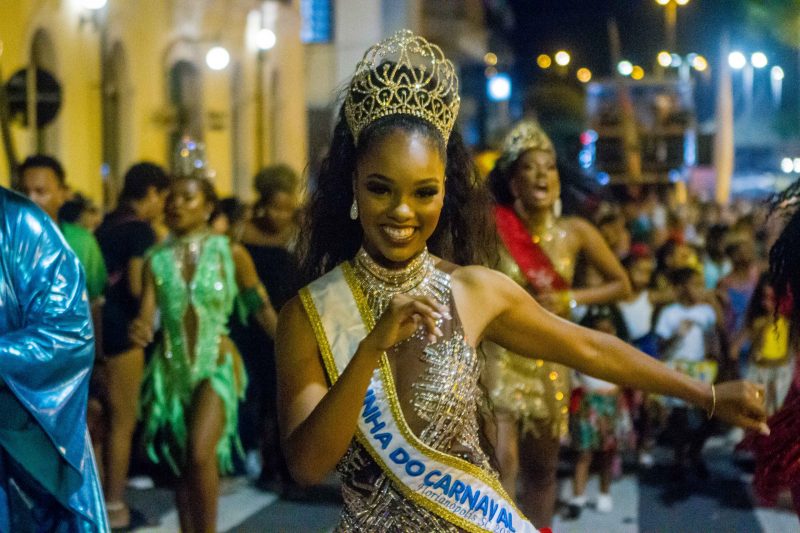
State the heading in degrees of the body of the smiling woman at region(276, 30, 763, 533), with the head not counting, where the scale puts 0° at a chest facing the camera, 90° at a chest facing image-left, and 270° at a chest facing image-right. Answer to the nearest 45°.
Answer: approximately 0°

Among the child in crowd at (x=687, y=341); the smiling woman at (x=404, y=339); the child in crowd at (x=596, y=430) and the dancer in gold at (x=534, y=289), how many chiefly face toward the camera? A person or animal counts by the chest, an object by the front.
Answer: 4

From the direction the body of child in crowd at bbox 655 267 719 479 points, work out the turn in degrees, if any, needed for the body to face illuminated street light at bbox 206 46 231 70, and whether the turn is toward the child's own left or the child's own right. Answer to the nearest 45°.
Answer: approximately 135° to the child's own right

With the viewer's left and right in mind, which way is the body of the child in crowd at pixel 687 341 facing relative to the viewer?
facing the viewer

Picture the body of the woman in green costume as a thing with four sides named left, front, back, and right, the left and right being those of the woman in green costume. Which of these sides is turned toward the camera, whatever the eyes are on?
front

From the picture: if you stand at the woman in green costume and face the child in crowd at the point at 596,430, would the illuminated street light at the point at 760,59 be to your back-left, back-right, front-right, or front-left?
front-left

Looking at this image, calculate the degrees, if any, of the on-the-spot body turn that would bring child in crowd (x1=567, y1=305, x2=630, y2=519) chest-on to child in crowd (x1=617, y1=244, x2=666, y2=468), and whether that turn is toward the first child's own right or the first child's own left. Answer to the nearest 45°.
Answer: approximately 180°

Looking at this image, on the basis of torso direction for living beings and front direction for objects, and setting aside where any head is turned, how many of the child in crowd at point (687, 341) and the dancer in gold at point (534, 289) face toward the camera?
2

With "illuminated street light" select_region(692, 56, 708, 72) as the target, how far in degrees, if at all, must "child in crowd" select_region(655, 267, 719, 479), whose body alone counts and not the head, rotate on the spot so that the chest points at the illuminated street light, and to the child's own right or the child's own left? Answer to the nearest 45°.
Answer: approximately 180°

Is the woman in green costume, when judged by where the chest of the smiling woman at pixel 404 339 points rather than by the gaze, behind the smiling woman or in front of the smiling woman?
behind

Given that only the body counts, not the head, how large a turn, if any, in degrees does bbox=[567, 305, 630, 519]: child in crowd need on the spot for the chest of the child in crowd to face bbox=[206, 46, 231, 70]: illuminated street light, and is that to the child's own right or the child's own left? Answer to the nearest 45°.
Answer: approximately 135° to the child's own right

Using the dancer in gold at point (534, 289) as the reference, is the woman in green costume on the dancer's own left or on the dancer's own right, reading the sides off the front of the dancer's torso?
on the dancer's own right

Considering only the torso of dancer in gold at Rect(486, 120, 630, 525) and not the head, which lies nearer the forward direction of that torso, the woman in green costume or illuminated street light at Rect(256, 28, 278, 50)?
the woman in green costume
